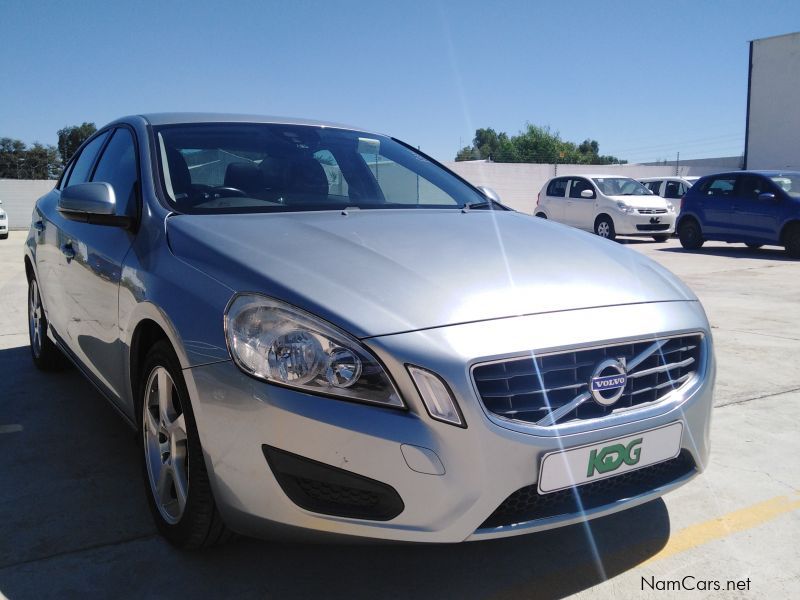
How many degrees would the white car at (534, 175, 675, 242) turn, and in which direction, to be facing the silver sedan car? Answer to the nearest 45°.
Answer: approximately 45° to its right

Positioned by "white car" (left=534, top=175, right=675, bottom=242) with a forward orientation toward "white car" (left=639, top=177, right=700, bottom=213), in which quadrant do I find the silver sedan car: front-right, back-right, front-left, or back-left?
back-right

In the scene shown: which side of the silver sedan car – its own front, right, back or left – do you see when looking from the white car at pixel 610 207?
left

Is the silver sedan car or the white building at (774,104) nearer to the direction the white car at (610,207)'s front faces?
the silver sedan car

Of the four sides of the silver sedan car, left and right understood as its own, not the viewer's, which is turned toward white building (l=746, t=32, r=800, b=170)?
left

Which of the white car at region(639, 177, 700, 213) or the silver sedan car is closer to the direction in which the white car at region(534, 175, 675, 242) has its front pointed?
the silver sedan car

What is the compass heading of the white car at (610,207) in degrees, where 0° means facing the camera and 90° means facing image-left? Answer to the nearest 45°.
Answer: approximately 315°

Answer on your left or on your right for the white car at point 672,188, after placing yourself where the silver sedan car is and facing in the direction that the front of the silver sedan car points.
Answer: on your left

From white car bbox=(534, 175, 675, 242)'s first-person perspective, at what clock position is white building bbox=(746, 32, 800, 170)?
The white building is roughly at 8 o'clock from the white car.
